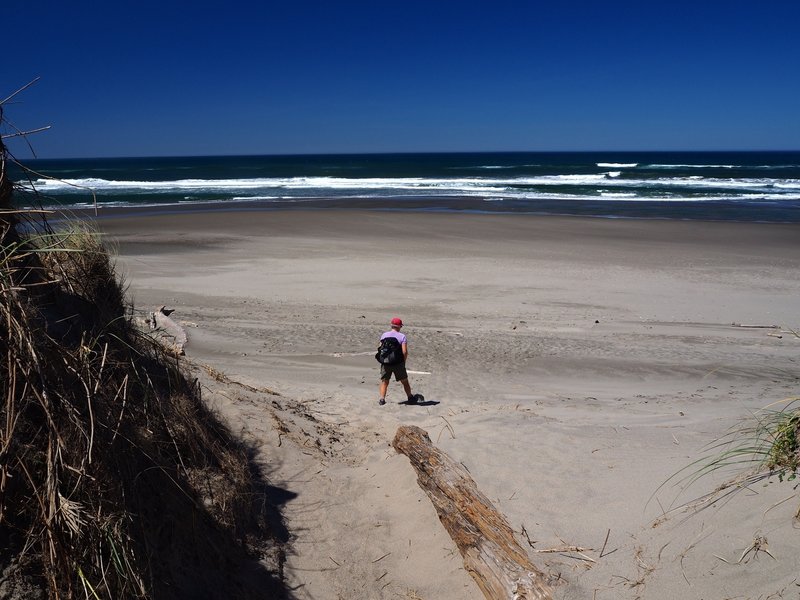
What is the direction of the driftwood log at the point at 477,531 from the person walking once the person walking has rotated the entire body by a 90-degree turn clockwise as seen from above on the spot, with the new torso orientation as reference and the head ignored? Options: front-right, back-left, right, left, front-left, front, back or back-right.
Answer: front-right

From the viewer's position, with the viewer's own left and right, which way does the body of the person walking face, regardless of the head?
facing away from the viewer and to the right of the viewer
